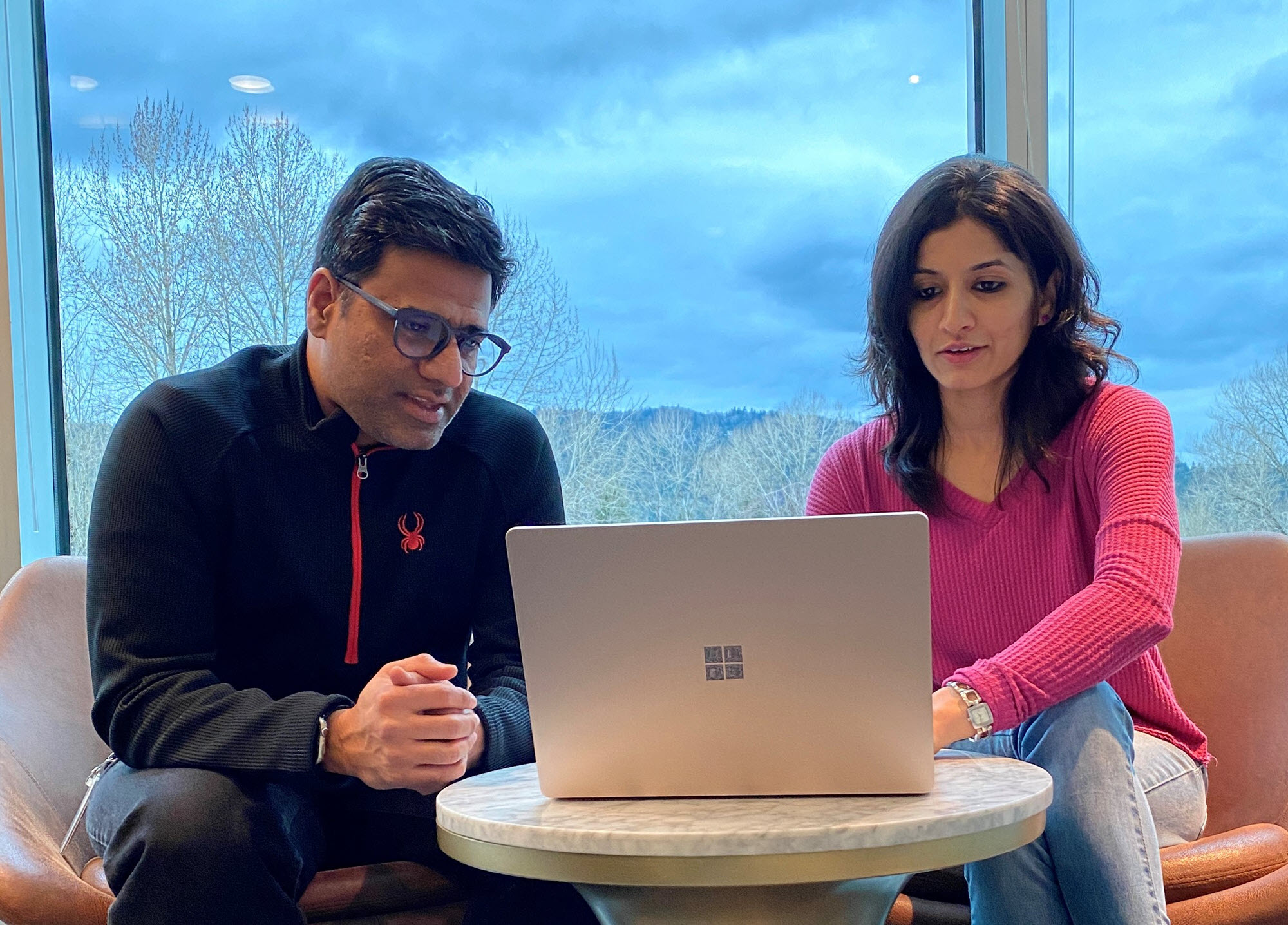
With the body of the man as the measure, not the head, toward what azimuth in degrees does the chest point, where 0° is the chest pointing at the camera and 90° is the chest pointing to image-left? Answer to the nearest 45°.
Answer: approximately 315°

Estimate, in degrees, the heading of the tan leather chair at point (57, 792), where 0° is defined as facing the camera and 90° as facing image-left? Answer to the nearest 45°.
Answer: approximately 315°

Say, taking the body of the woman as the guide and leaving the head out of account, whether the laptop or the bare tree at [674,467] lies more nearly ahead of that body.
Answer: the laptop

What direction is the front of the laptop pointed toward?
away from the camera

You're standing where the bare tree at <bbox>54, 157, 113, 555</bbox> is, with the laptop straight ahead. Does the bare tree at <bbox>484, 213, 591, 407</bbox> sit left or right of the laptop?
left

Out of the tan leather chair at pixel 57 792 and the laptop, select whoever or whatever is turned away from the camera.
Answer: the laptop
